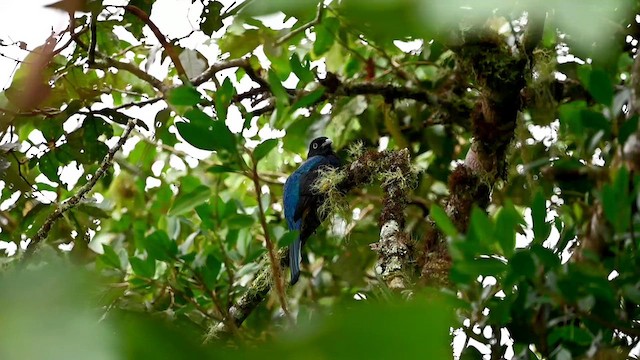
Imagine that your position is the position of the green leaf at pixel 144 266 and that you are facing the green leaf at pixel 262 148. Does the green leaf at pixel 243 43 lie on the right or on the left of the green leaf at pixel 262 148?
left

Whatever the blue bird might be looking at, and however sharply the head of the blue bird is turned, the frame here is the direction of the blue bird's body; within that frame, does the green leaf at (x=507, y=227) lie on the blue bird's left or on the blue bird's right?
on the blue bird's right
